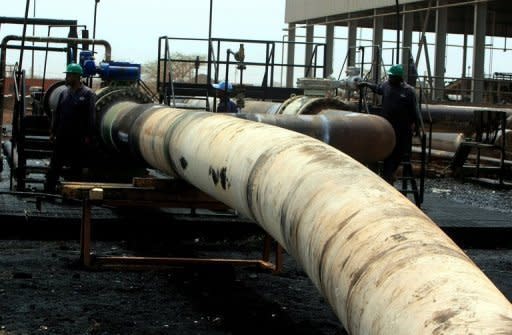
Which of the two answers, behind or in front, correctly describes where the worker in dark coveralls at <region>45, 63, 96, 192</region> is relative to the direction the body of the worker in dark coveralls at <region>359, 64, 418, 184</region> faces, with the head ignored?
in front

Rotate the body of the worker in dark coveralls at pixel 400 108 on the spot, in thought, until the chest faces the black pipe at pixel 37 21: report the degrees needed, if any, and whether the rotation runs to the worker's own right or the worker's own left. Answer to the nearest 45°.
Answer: approximately 45° to the worker's own right

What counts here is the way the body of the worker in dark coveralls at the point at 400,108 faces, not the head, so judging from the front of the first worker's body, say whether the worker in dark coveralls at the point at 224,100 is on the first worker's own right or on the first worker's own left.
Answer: on the first worker's own right

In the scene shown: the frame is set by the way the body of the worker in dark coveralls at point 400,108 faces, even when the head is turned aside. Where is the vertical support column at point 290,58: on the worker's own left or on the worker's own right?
on the worker's own right

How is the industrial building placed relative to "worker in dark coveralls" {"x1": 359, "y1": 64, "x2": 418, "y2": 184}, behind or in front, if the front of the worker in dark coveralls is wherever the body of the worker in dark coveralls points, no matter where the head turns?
behind

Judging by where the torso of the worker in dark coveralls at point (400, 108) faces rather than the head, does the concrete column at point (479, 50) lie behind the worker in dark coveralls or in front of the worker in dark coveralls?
behind

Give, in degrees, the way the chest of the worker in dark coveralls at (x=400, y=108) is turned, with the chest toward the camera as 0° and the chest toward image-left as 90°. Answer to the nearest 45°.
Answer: approximately 45°

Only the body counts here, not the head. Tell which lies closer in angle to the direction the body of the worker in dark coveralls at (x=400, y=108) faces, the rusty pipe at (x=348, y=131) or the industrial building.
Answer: the rusty pipe
